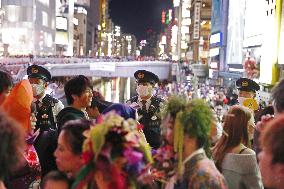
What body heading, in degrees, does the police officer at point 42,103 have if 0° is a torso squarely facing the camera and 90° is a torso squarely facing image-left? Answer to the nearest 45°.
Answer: approximately 45°

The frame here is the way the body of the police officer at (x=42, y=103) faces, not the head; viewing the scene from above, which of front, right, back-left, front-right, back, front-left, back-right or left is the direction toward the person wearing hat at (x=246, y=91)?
back-left

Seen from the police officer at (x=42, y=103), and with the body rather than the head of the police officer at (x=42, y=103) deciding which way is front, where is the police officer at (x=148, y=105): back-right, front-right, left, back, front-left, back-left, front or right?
back-left
